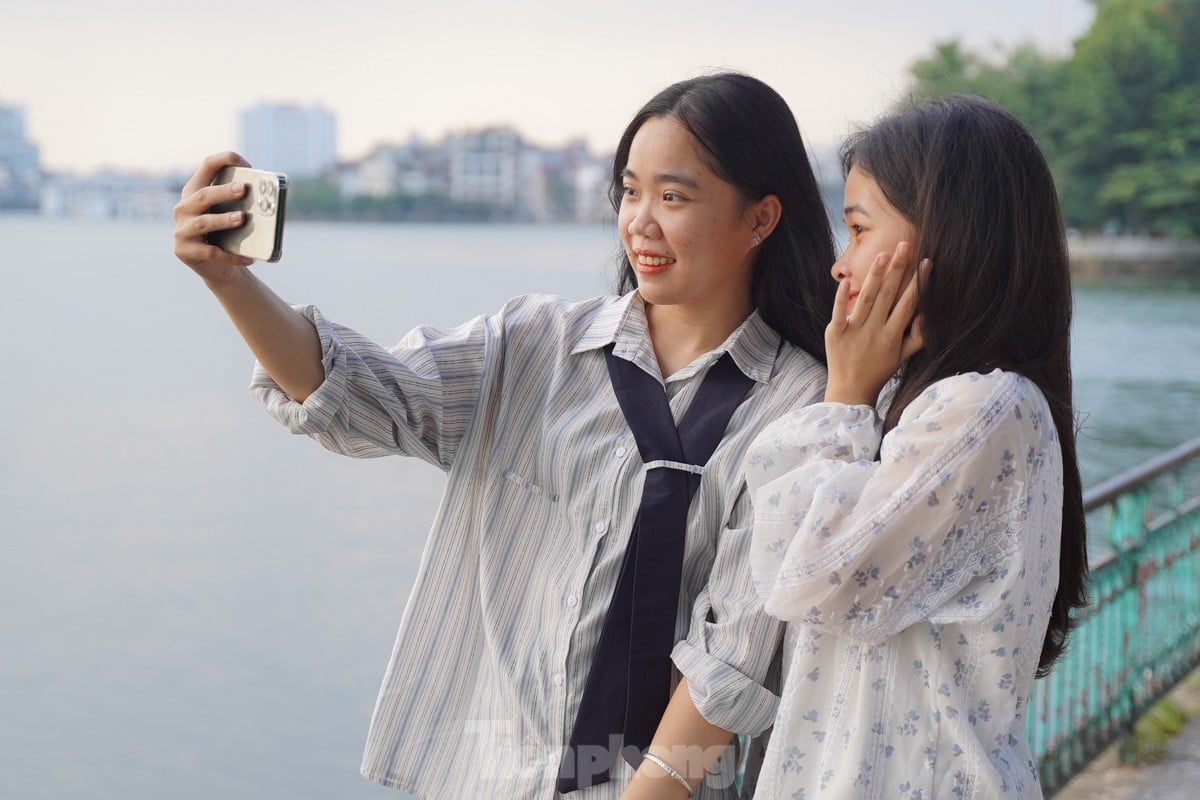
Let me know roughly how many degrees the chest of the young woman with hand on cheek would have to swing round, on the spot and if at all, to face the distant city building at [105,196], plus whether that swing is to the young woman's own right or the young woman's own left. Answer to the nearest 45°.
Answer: approximately 45° to the young woman's own right

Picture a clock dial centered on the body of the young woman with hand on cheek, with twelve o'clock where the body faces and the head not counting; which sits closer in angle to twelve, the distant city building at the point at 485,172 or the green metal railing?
the distant city building

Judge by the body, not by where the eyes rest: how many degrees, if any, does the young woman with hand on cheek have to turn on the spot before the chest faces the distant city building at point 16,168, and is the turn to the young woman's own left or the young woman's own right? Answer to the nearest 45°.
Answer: approximately 45° to the young woman's own right

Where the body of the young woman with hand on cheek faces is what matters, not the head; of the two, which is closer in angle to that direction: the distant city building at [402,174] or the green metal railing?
the distant city building

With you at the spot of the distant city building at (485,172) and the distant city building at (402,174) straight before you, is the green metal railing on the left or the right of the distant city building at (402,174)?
left

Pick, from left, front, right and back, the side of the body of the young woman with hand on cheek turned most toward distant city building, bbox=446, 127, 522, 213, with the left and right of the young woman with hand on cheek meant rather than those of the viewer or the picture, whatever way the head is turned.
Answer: right

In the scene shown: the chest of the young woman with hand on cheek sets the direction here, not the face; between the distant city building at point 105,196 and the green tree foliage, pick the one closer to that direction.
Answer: the distant city building

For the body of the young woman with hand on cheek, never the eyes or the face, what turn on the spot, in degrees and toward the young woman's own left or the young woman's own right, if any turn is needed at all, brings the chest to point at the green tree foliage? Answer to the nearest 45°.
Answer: approximately 90° to the young woman's own right

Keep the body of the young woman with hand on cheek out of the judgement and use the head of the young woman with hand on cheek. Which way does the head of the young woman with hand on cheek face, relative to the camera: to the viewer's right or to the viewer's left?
to the viewer's left

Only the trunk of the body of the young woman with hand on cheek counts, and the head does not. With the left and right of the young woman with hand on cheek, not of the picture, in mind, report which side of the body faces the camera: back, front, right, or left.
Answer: left

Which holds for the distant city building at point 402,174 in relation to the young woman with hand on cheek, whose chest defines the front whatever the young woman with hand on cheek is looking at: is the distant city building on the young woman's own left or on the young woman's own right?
on the young woman's own right
